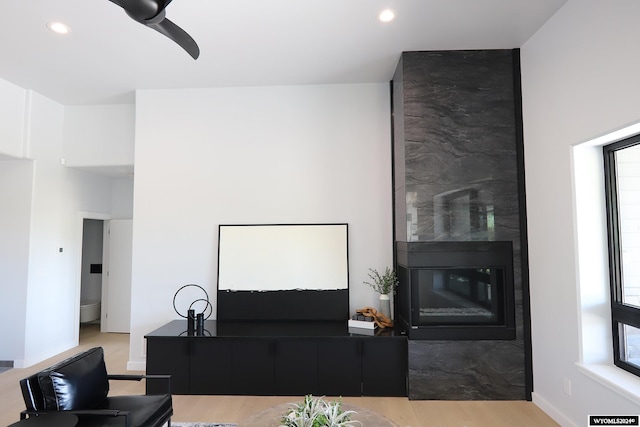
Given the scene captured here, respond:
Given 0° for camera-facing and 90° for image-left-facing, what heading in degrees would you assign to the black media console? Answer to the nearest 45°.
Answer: approximately 0°

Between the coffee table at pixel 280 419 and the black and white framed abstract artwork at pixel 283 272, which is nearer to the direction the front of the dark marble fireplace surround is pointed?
the coffee table

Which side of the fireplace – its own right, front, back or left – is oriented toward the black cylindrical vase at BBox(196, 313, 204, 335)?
right

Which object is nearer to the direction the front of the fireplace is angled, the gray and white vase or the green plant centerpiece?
the green plant centerpiece

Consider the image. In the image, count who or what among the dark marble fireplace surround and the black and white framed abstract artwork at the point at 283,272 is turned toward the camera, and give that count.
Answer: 2

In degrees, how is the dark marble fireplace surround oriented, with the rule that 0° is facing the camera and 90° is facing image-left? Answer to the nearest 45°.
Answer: approximately 0°
